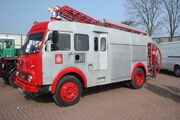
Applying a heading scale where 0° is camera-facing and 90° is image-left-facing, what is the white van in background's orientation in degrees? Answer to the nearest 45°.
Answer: approximately 315°
